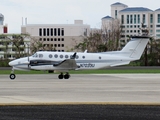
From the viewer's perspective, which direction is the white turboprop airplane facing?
to the viewer's left
